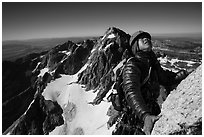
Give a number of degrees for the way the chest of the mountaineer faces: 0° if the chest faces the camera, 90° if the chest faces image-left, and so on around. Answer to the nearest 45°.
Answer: approximately 315°
